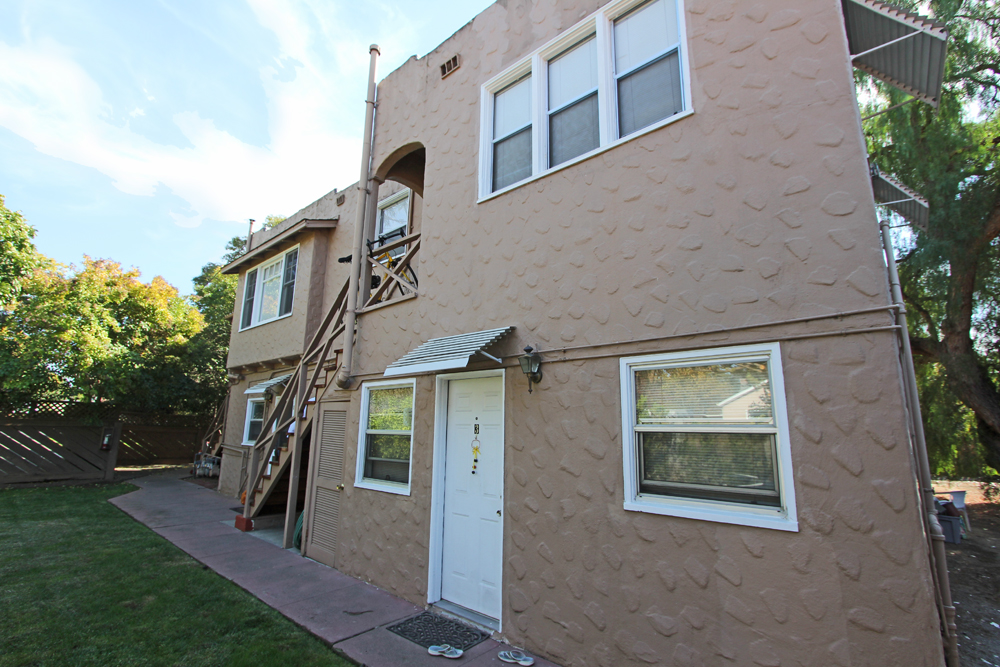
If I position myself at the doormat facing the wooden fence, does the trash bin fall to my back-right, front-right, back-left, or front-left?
back-right

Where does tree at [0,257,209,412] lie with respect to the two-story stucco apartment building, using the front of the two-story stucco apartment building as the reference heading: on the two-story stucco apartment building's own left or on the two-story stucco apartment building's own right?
on the two-story stucco apartment building's own right

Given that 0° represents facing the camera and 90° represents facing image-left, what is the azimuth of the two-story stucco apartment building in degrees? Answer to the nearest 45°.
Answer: approximately 45°

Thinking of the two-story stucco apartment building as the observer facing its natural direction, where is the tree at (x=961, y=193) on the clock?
The tree is roughly at 6 o'clock from the two-story stucco apartment building.

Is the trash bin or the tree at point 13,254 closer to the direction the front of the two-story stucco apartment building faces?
the tree

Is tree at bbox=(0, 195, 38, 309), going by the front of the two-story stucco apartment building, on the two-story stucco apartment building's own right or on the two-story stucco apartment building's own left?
on the two-story stucco apartment building's own right

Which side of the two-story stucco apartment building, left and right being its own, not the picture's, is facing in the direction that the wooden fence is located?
right
